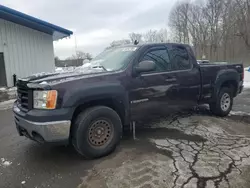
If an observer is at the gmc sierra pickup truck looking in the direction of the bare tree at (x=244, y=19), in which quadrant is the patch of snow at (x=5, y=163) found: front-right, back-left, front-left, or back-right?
back-left

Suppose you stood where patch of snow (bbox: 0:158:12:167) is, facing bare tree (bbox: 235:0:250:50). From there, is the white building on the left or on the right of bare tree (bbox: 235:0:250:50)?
left

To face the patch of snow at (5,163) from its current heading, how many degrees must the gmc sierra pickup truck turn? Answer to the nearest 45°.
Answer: approximately 45° to its right

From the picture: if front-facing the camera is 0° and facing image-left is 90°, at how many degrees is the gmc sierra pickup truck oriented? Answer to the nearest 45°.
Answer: approximately 45°

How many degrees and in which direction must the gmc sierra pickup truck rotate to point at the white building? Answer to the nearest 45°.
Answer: approximately 90° to its right

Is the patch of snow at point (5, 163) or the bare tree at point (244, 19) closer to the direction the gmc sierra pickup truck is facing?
the patch of snow

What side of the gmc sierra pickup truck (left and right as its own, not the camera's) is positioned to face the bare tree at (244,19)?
back

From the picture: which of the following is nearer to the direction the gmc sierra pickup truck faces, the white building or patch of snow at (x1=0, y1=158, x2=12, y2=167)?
the patch of snow

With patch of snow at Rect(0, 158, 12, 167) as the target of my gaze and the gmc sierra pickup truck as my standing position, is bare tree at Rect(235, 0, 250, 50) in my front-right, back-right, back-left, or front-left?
back-right
